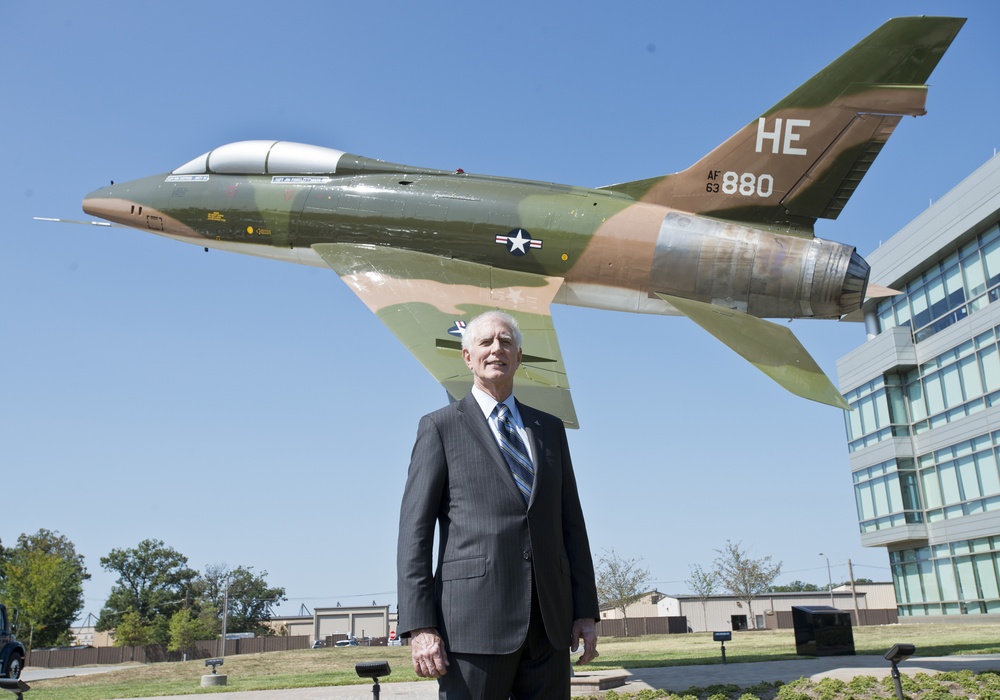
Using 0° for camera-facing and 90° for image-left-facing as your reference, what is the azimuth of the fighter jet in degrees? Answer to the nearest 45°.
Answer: approximately 90°

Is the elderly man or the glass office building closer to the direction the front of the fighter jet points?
the elderly man

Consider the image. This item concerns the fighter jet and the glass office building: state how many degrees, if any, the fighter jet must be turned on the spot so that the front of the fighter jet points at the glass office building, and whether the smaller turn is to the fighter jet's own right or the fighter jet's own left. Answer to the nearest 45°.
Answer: approximately 135° to the fighter jet's own right

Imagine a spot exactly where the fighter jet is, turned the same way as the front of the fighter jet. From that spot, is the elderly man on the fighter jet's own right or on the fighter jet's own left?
on the fighter jet's own left

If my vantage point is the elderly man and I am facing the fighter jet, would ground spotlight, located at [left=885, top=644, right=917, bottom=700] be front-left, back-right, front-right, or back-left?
front-right
